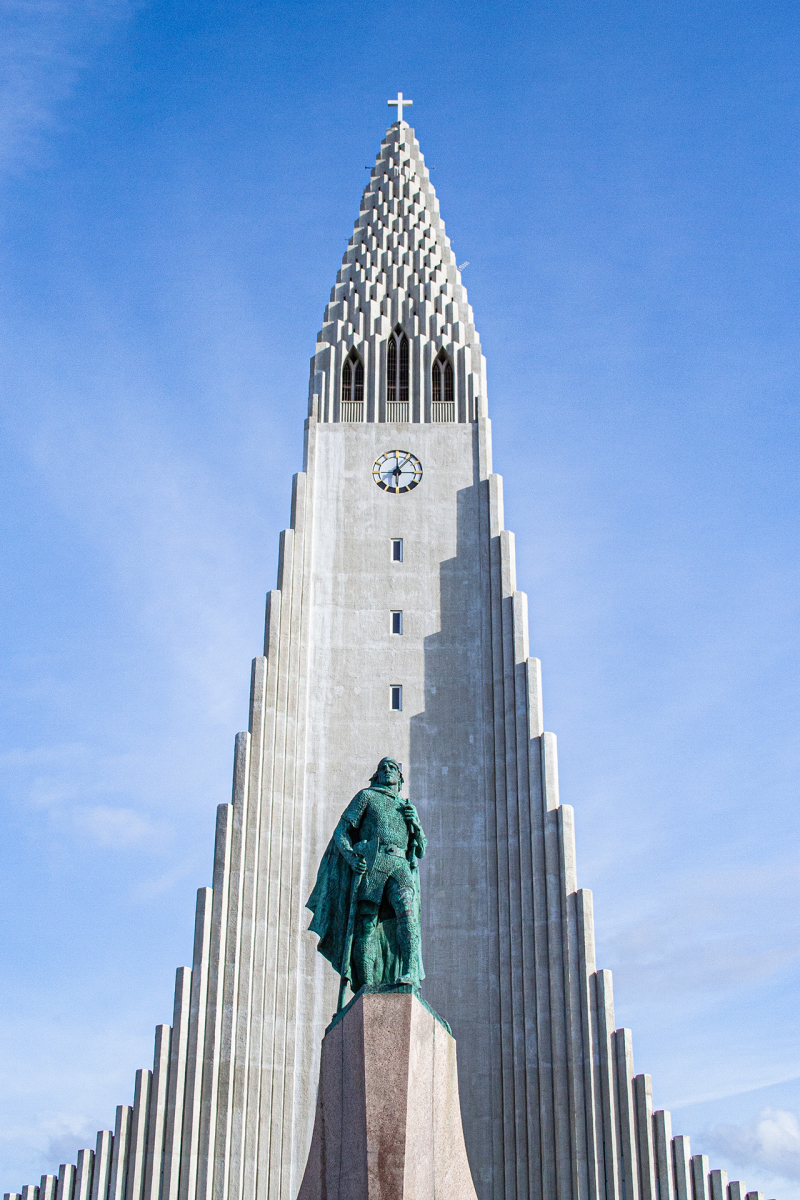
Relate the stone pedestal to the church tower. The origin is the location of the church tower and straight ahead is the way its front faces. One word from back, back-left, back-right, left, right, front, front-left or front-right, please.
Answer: front

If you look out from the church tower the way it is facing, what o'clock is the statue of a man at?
The statue of a man is roughly at 12 o'clock from the church tower.

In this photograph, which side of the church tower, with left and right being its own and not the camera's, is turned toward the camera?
front
